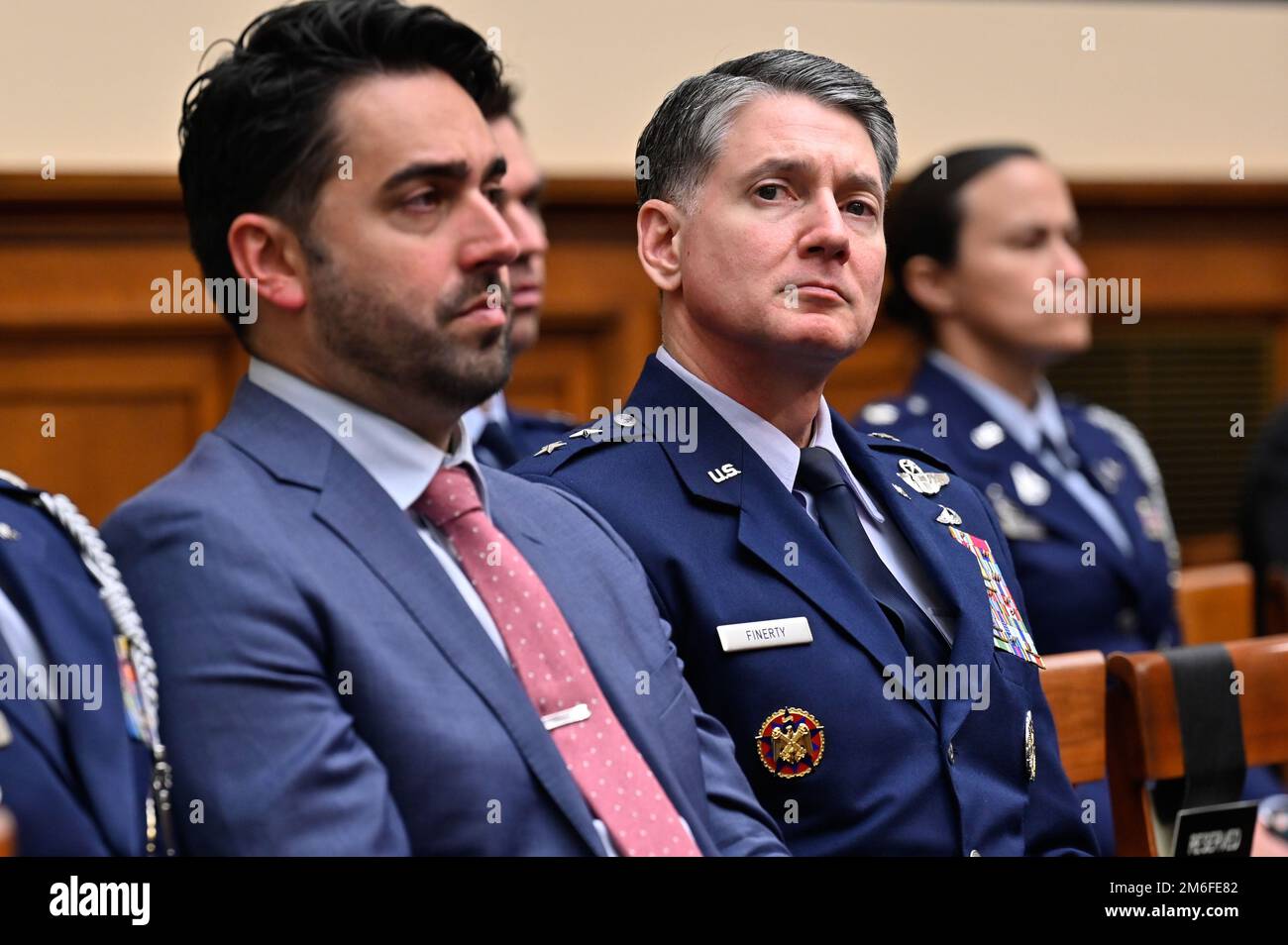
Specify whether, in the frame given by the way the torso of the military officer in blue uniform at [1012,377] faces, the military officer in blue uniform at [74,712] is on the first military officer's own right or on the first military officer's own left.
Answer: on the first military officer's own right

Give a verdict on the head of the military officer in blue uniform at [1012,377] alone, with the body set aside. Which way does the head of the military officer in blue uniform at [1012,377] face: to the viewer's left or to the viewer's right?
to the viewer's right

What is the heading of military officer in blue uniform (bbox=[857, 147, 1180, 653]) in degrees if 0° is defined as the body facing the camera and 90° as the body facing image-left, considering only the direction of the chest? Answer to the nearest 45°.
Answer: approximately 315°

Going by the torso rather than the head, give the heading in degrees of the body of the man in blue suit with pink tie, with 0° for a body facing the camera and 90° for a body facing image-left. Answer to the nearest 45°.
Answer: approximately 315°

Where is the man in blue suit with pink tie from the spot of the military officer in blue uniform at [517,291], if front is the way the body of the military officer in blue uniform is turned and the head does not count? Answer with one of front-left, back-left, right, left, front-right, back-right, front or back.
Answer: front-right

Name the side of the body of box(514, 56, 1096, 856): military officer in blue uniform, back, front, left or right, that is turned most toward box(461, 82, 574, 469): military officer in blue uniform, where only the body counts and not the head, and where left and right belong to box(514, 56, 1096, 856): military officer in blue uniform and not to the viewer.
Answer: back

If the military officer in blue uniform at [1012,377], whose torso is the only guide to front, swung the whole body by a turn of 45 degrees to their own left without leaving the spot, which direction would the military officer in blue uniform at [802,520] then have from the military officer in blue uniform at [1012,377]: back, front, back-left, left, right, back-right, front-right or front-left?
right

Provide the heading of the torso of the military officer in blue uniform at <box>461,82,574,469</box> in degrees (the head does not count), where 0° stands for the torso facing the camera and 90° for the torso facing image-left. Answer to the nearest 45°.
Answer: approximately 315°

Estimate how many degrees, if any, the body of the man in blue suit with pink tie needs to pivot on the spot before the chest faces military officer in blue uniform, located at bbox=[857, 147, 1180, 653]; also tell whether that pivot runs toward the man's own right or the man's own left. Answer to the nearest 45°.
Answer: approximately 90° to the man's own left

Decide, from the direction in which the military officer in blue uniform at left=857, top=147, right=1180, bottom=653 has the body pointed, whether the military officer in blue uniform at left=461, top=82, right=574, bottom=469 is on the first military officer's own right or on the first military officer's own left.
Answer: on the first military officer's own right

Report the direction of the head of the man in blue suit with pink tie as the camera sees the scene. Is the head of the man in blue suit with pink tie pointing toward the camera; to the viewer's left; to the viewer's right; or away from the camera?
to the viewer's right
